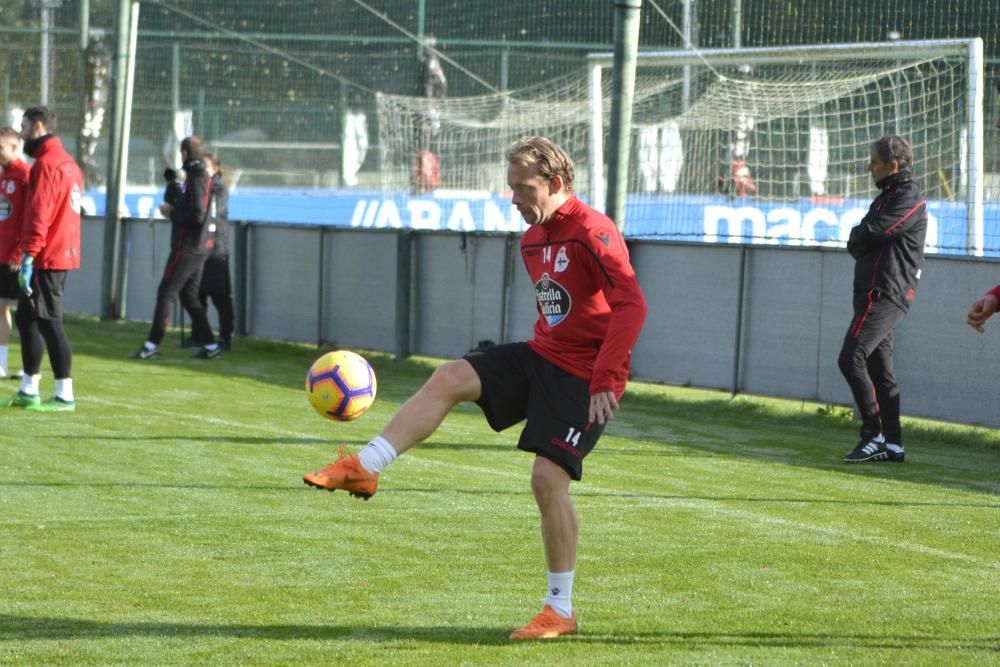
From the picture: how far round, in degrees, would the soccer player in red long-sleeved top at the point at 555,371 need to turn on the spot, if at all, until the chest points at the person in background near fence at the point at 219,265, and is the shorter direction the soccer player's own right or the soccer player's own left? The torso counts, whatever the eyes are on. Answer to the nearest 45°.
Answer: approximately 135° to the soccer player's own right

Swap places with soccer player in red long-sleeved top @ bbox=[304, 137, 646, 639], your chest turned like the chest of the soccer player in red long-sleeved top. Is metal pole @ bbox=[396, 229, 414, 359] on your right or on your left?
on your right

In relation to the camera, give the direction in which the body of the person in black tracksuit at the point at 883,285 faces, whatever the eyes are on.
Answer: to the viewer's left

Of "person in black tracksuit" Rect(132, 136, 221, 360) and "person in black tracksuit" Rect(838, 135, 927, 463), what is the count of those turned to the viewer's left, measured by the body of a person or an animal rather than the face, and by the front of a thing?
2

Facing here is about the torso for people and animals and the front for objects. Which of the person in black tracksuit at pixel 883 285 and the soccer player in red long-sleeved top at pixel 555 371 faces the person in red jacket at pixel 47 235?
the person in black tracksuit

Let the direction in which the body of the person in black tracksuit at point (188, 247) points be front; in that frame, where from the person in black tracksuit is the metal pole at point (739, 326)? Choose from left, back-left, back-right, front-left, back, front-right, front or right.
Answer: back-left

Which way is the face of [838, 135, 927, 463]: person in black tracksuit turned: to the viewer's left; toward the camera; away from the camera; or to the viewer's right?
to the viewer's left

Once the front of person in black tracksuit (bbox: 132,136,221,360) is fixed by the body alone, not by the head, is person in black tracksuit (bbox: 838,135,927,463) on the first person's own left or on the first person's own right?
on the first person's own left

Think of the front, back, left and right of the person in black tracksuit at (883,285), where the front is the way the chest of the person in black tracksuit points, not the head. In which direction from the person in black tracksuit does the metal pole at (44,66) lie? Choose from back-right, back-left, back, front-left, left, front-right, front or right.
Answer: front-right

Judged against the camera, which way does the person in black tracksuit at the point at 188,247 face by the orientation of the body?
to the viewer's left

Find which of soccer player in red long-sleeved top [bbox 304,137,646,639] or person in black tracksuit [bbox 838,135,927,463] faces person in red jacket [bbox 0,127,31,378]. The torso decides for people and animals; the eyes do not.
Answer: the person in black tracksuit

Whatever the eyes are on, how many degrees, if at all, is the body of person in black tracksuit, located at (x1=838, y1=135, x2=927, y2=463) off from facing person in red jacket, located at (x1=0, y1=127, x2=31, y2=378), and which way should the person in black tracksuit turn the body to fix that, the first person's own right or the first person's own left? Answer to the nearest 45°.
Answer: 0° — they already face them

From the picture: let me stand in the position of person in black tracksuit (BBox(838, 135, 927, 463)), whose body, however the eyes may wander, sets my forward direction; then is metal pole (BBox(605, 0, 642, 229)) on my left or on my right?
on my right

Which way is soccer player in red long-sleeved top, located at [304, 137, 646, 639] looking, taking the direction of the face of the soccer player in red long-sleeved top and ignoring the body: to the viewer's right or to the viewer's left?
to the viewer's left

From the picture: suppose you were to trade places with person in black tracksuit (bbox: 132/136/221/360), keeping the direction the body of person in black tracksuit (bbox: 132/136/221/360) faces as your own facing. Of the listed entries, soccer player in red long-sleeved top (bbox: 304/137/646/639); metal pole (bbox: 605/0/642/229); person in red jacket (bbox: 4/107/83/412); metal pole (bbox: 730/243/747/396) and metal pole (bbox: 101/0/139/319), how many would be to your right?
1
